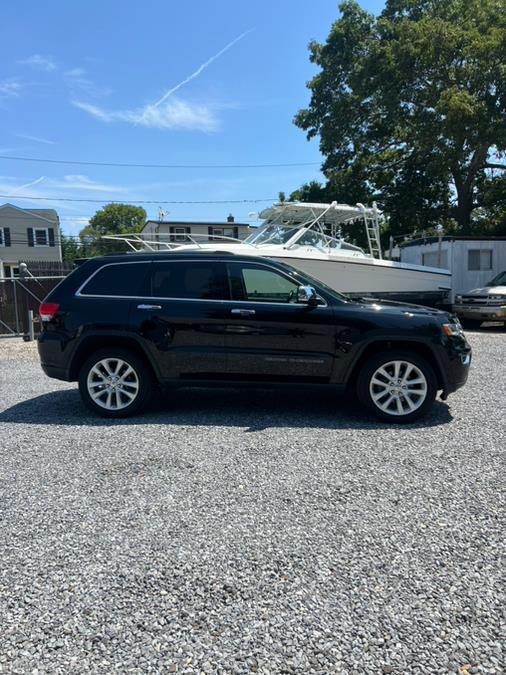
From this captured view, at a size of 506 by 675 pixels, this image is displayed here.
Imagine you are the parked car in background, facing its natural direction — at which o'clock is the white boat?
The white boat is roughly at 12 o'clock from the parked car in background.

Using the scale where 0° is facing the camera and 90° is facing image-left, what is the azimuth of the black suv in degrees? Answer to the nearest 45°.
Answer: approximately 270°

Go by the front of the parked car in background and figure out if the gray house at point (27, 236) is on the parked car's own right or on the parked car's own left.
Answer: on the parked car's own right

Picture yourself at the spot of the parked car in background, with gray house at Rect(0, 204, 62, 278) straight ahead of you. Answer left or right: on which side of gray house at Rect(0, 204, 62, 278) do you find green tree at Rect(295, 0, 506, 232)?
right

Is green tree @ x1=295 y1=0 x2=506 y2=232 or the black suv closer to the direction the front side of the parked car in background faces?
the black suv

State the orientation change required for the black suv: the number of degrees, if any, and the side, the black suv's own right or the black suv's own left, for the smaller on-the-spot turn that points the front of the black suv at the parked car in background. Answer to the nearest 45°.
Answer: approximately 45° to the black suv's own left
